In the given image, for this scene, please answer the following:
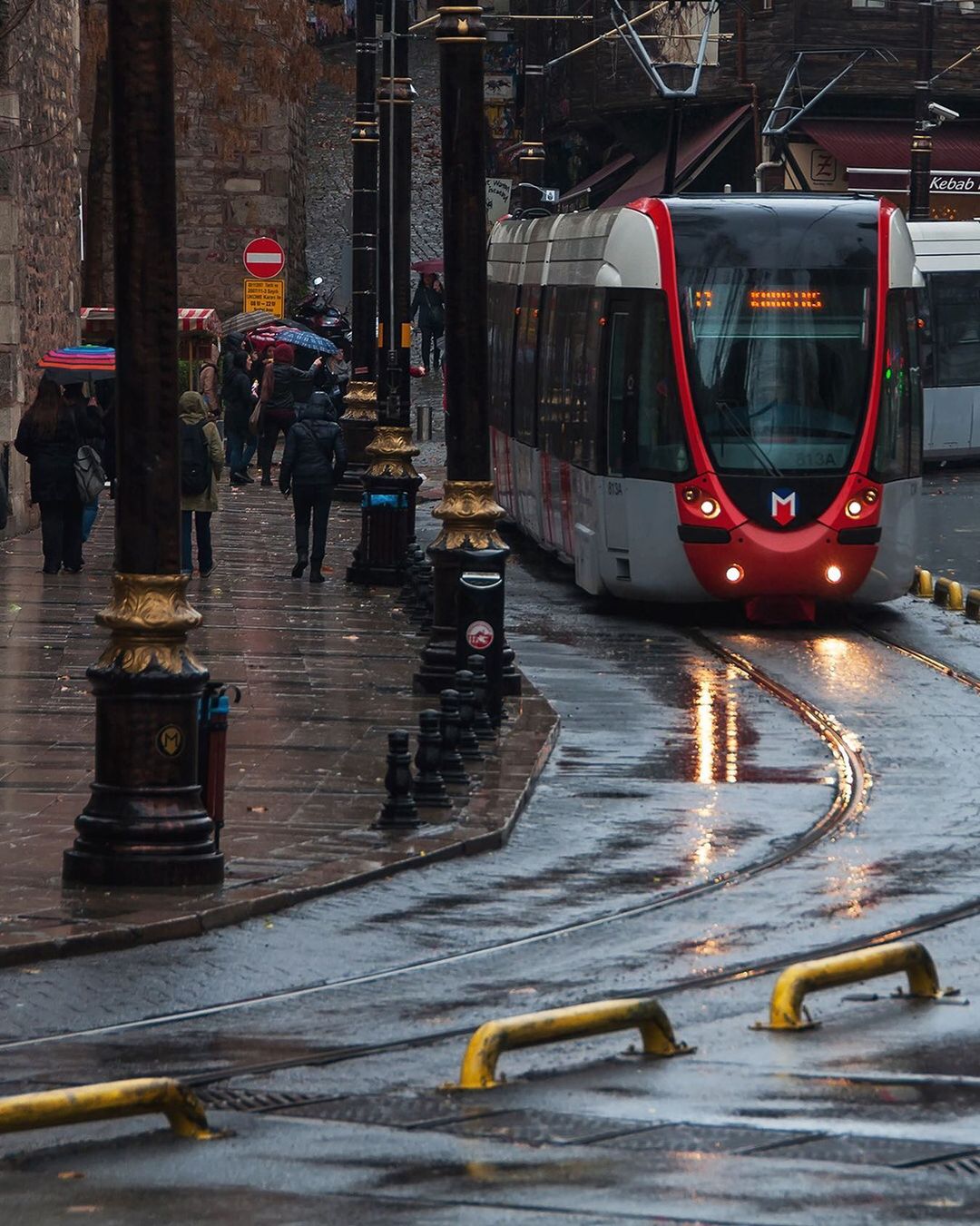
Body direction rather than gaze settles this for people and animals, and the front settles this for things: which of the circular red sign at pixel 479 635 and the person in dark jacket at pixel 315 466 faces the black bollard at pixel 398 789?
the circular red sign

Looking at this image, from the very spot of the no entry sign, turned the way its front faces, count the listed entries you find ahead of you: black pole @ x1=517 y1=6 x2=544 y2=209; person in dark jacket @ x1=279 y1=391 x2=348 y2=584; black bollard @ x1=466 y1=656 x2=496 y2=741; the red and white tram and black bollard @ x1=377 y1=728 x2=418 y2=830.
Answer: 4

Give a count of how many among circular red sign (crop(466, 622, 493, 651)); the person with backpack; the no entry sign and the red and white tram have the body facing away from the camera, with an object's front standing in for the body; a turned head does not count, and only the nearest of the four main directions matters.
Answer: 1

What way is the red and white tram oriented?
toward the camera

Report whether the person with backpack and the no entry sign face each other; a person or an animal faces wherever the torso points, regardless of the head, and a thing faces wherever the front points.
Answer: yes

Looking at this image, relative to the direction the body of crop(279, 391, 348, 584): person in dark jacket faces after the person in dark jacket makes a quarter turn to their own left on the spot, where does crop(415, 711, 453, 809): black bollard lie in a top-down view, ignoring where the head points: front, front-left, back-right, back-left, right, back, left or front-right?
left

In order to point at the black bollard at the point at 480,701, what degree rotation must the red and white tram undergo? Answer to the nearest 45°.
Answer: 0° — it already faces it

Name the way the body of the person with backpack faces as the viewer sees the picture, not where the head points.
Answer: away from the camera

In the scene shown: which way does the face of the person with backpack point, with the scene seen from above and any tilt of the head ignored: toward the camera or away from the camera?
away from the camera

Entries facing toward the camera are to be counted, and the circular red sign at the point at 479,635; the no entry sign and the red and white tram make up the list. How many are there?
3

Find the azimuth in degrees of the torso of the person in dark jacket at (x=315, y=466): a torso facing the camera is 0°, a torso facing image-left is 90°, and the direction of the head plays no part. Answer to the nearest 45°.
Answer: approximately 180°

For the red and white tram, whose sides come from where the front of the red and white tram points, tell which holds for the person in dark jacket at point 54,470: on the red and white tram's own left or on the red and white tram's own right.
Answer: on the red and white tram's own right

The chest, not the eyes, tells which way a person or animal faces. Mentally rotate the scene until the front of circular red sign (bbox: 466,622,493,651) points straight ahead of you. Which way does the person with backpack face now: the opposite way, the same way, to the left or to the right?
the opposite way

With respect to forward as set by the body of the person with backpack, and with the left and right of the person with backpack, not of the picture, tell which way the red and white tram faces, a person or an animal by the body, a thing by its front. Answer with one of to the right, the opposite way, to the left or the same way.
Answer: the opposite way

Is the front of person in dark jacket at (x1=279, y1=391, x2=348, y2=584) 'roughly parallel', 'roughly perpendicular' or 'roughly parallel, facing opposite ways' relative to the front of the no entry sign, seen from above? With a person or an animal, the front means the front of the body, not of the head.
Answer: roughly parallel, facing opposite ways

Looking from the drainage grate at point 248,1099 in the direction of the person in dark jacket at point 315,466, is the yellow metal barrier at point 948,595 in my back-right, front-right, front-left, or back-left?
front-right

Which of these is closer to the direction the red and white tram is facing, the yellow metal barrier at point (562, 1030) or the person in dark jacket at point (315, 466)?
the yellow metal barrier

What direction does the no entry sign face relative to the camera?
toward the camera

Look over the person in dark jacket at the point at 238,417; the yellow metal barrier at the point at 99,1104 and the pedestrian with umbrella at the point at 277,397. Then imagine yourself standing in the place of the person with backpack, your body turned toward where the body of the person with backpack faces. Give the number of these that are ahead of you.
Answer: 2

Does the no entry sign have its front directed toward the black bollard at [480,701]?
yes

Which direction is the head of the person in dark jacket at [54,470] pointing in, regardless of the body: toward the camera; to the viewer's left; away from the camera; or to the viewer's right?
away from the camera
